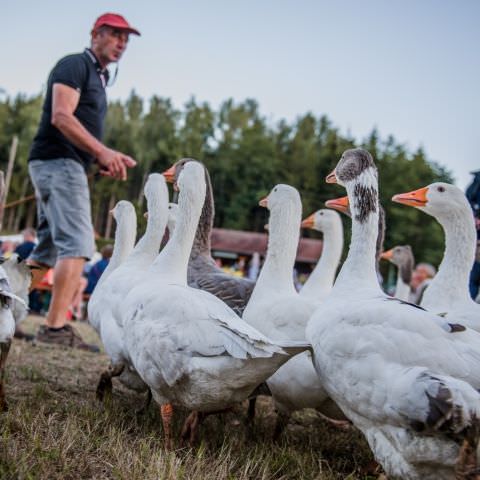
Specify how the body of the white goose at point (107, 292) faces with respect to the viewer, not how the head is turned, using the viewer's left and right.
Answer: facing to the left of the viewer

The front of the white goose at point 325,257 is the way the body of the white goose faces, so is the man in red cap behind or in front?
in front

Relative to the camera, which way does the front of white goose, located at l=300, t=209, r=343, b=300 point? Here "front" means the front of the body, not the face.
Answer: to the viewer's left

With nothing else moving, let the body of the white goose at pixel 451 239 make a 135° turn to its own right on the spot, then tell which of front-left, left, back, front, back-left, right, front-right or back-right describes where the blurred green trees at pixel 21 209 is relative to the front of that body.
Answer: left

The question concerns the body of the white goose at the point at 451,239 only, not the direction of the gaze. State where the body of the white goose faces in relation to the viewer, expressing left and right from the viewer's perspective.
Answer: facing to the left of the viewer

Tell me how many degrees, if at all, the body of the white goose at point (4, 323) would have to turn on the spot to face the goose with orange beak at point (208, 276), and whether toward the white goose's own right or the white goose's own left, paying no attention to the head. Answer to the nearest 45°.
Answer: approximately 135° to the white goose's own right

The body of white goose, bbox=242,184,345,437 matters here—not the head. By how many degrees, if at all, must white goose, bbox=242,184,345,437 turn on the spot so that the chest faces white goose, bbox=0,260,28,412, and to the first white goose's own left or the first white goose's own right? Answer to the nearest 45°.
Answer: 0° — it already faces it

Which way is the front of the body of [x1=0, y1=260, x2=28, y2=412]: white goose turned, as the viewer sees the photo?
to the viewer's left

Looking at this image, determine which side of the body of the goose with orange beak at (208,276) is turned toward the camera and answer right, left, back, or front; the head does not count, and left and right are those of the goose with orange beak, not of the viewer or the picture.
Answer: left

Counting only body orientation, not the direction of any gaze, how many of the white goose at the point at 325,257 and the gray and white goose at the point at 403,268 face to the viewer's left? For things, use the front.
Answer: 2

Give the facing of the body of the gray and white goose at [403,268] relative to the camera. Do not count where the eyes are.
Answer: to the viewer's left

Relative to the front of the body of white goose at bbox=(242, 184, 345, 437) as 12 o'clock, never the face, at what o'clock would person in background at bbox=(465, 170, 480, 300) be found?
The person in background is roughly at 4 o'clock from the white goose.
